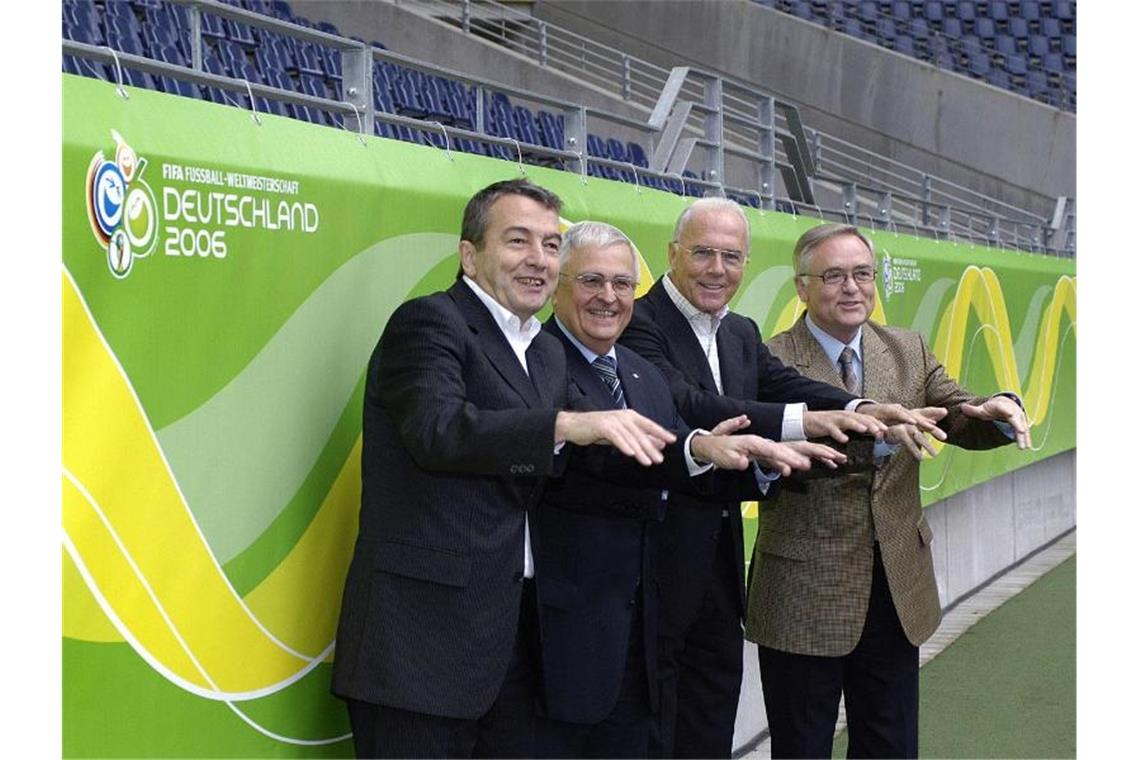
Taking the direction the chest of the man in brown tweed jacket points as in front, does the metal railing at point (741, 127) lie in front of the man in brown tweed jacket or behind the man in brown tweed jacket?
behind

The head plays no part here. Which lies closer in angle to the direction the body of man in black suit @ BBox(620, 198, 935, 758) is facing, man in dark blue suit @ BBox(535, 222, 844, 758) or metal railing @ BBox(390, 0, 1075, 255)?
the man in dark blue suit

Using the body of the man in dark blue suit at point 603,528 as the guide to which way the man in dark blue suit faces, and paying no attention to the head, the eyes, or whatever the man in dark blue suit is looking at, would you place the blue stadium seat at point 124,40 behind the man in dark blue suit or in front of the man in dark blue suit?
behind

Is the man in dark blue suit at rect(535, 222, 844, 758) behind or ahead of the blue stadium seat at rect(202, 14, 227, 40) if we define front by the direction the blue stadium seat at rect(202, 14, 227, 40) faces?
ahead
